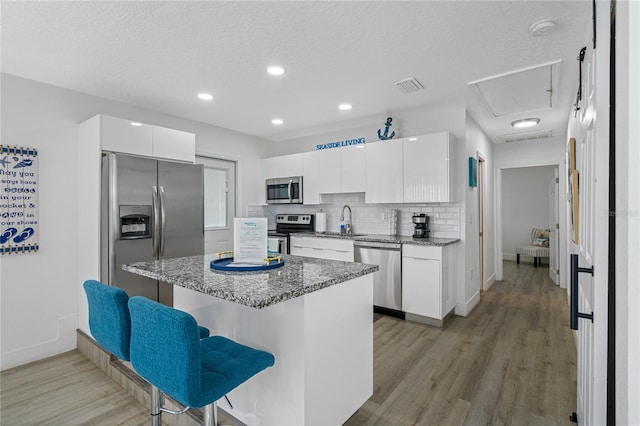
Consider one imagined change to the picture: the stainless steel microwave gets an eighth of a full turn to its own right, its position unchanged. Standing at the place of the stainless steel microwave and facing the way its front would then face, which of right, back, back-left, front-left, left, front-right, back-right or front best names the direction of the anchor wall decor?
back-left

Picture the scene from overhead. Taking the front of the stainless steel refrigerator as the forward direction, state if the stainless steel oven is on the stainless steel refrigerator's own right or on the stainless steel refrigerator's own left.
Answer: on the stainless steel refrigerator's own left

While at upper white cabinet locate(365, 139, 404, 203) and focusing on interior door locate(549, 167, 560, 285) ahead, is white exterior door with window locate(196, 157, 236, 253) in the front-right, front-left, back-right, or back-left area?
back-left

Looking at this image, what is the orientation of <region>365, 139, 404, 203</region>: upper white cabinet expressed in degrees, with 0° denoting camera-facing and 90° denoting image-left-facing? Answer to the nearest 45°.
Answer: approximately 45°
